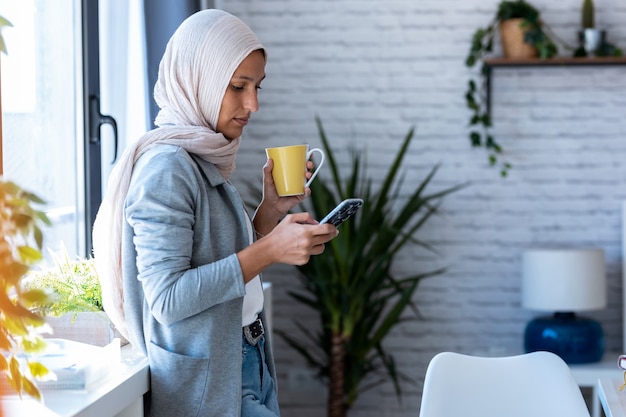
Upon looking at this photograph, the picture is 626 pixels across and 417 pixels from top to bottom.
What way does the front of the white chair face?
away from the camera

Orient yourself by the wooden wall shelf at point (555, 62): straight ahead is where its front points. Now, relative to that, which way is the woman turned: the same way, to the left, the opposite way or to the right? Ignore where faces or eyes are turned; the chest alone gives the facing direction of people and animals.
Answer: to the left

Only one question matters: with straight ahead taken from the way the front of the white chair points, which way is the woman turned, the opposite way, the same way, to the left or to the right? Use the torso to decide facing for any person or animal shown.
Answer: to the right

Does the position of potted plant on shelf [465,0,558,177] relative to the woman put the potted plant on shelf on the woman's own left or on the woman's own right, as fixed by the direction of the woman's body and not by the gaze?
on the woman's own left

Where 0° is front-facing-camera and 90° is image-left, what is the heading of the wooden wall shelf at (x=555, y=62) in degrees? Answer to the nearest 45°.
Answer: approximately 0°

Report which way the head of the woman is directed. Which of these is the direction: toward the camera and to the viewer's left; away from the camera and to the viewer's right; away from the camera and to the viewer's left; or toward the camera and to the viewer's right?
toward the camera and to the viewer's right

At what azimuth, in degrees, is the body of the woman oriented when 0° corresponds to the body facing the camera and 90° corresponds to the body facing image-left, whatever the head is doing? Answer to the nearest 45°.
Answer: approximately 270°

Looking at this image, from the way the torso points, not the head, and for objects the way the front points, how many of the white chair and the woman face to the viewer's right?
1

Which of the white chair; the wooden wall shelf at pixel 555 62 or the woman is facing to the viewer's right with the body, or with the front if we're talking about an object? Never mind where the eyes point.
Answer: the woman
